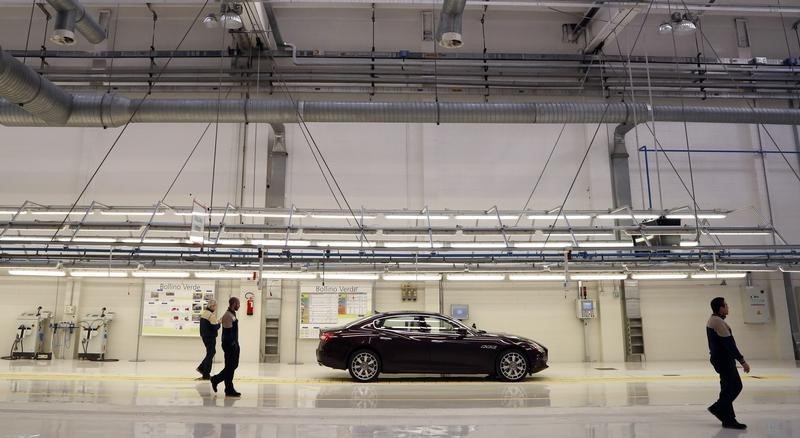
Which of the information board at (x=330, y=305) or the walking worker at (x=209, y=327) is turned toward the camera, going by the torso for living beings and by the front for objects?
the information board

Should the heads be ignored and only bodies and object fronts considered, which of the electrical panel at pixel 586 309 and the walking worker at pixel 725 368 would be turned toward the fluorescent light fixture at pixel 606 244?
the electrical panel

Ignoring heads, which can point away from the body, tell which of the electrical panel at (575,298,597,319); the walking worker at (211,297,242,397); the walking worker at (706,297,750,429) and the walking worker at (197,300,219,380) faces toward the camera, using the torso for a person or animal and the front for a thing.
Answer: the electrical panel

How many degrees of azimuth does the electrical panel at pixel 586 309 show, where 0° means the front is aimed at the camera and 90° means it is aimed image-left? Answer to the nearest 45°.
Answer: approximately 0°

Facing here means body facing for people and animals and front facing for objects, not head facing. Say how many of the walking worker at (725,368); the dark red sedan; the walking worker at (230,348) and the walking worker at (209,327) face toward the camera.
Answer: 0

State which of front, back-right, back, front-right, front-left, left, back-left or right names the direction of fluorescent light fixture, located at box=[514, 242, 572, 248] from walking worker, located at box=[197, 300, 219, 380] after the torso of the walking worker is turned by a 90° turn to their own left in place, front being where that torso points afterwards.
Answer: right

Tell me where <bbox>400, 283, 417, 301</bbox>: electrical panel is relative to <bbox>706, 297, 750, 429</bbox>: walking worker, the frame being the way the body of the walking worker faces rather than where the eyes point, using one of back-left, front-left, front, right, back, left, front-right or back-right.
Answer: back-left

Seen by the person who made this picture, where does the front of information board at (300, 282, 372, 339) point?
facing the viewer

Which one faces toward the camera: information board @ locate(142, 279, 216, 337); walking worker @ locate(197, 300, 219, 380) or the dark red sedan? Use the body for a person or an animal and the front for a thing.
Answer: the information board

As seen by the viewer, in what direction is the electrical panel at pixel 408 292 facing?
toward the camera

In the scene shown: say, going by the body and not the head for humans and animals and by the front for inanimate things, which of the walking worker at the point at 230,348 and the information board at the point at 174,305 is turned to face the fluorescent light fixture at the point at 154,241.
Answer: the information board

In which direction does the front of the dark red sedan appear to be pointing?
to the viewer's right

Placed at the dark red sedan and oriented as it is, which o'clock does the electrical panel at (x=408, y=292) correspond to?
The electrical panel is roughly at 9 o'clock from the dark red sedan.

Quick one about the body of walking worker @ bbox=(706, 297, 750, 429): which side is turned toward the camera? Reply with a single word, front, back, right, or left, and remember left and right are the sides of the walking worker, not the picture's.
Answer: right
